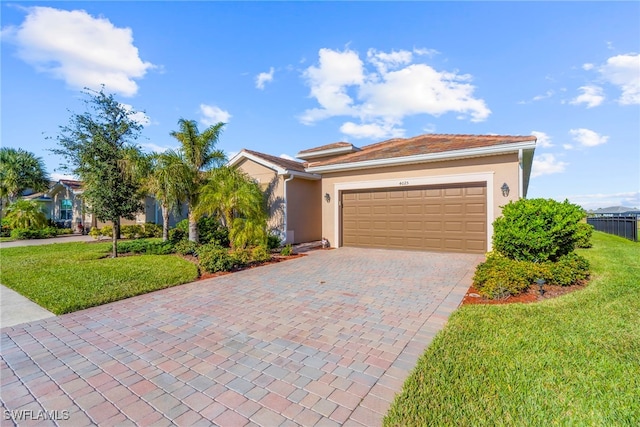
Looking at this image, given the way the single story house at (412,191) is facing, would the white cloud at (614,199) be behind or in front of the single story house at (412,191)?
behind

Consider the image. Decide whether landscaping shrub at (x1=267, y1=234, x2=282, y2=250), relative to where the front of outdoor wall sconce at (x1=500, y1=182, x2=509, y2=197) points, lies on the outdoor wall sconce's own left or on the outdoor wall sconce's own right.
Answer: on the outdoor wall sconce's own right

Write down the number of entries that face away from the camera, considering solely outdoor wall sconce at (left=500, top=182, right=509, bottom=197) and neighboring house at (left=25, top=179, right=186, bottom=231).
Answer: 0

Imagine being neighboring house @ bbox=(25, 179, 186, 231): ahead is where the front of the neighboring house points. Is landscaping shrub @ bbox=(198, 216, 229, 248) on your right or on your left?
on your left

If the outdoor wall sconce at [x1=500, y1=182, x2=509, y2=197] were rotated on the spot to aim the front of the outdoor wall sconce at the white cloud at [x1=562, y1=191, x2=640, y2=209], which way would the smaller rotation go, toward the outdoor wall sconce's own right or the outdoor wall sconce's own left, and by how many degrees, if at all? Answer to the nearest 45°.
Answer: approximately 180°

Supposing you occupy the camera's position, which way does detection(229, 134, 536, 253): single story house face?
facing the viewer

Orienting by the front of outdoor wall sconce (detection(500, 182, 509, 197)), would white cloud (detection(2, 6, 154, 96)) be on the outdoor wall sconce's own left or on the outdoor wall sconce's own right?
on the outdoor wall sconce's own right

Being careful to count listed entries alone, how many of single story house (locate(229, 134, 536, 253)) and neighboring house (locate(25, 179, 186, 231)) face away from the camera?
0

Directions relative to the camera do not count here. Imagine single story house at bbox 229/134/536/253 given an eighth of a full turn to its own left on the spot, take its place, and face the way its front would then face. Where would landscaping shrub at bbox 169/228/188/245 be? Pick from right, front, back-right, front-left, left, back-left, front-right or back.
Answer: back-right

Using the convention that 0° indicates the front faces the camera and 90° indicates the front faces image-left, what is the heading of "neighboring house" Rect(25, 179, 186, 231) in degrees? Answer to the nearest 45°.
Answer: approximately 45°
